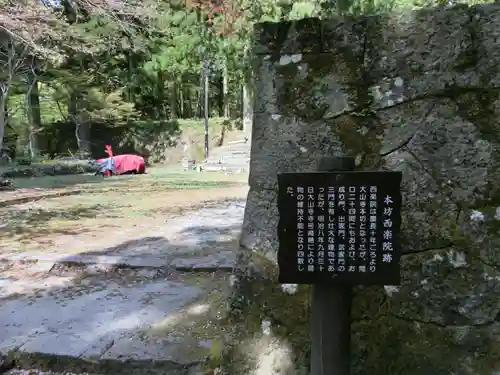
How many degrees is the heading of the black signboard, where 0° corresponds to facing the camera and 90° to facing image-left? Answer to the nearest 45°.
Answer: approximately 0°

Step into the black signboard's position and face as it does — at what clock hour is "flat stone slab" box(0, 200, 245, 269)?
The flat stone slab is roughly at 5 o'clock from the black signboard.

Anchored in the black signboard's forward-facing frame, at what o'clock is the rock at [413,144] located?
The rock is roughly at 7 o'clock from the black signboard.

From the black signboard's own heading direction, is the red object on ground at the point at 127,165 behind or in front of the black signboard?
behind

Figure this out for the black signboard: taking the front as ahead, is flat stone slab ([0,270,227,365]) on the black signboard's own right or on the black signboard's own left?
on the black signboard's own right

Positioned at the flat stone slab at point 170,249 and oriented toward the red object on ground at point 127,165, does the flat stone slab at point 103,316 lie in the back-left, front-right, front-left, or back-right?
back-left
